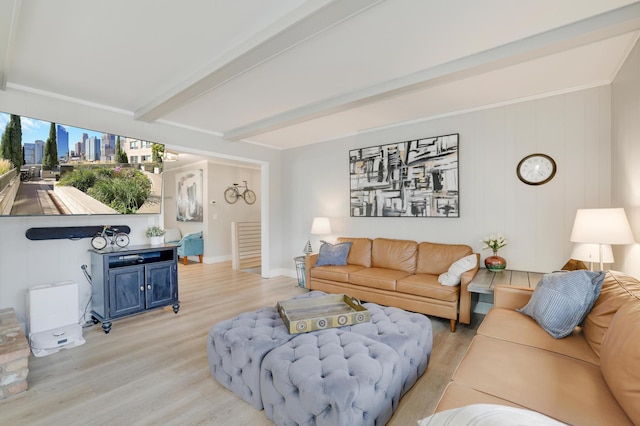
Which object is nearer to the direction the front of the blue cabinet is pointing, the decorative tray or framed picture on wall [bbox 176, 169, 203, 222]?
the decorative tray

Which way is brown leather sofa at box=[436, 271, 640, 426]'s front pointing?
to the viewer's left

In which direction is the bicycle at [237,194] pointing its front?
to the viewer's right

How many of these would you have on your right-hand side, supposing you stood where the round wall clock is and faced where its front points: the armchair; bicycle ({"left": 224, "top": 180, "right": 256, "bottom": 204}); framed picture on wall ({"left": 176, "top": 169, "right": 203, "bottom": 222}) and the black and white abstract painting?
4

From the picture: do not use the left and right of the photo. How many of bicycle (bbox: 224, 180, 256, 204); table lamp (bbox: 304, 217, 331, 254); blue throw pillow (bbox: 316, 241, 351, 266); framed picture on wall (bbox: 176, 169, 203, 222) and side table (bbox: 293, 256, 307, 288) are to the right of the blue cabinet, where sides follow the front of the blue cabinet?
0

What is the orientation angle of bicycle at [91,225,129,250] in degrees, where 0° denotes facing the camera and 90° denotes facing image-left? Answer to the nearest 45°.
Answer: approximately 90°

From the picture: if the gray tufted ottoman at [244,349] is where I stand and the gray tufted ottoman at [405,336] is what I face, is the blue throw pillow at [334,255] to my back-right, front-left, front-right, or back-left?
front-left

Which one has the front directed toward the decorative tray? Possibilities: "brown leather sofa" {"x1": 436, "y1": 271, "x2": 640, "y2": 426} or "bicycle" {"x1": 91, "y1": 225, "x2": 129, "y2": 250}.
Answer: the brown leather sofa

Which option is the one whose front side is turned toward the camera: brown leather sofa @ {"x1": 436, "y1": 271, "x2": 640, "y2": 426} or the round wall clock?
the round wall clock

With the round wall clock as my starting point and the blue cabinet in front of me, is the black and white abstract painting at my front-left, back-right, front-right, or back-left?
front-right

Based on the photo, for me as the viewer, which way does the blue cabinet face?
facing the viewer and to the right of the viewer

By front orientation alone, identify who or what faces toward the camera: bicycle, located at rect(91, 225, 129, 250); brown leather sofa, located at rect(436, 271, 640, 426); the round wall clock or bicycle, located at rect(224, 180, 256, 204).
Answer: the round wall clock

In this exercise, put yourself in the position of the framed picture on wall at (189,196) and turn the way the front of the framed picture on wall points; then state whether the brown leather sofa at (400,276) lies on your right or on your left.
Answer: on your left

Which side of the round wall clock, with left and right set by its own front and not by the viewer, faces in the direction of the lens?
front

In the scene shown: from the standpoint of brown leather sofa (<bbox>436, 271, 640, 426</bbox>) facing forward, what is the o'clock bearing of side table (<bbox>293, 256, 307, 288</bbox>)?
The side table is roughly at 1 o'clock from the brown leather sofa.

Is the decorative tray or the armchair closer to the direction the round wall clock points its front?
the decorative tray

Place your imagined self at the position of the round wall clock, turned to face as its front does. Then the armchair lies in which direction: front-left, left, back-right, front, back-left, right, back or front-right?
right
